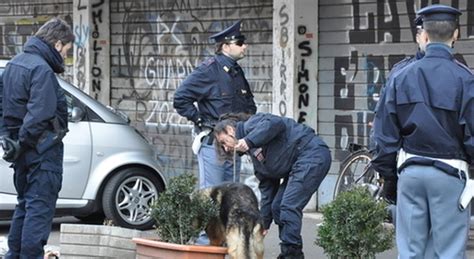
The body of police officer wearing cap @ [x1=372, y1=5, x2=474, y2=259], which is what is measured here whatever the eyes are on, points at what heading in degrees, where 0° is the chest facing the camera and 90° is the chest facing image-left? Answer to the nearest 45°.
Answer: approximately 180°

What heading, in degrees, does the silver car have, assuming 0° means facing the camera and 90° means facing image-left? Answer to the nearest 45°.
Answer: approximately 270°

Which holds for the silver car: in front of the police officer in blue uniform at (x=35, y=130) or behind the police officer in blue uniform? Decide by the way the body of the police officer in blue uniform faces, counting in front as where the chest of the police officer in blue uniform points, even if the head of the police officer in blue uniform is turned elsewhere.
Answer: in front

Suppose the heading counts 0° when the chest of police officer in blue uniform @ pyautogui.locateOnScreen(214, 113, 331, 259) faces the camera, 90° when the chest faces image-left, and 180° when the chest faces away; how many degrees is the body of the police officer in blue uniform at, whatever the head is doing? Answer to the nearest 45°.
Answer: approximately 90°

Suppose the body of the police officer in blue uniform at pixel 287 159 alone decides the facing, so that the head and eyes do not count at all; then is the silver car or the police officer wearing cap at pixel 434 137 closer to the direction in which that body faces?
the silver car

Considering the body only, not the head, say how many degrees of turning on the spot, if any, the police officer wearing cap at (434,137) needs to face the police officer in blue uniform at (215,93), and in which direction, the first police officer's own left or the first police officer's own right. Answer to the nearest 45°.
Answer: approximately 45° to the first police officer's own left

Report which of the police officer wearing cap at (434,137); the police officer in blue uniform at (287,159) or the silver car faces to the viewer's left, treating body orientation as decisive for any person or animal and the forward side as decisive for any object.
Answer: the police officer in blue uniform

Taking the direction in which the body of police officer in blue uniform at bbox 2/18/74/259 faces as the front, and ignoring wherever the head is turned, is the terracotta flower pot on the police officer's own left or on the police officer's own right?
on the police officer's own right

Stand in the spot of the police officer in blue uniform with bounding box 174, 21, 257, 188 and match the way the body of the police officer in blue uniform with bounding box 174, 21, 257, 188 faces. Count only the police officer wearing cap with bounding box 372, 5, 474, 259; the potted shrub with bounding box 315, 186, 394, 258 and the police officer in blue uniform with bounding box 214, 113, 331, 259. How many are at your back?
0

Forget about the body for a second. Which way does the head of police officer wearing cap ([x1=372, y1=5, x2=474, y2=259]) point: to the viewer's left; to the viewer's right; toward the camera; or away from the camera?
away from the camera

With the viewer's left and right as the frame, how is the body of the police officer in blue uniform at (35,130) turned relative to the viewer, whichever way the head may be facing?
facing away from the viewer and to the right of the viewer

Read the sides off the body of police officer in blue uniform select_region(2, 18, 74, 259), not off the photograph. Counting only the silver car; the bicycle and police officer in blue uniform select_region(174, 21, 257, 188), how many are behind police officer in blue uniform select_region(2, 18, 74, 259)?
0

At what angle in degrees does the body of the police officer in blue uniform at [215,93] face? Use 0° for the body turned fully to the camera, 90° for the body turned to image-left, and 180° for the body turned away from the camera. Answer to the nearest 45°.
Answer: approximately 315°
